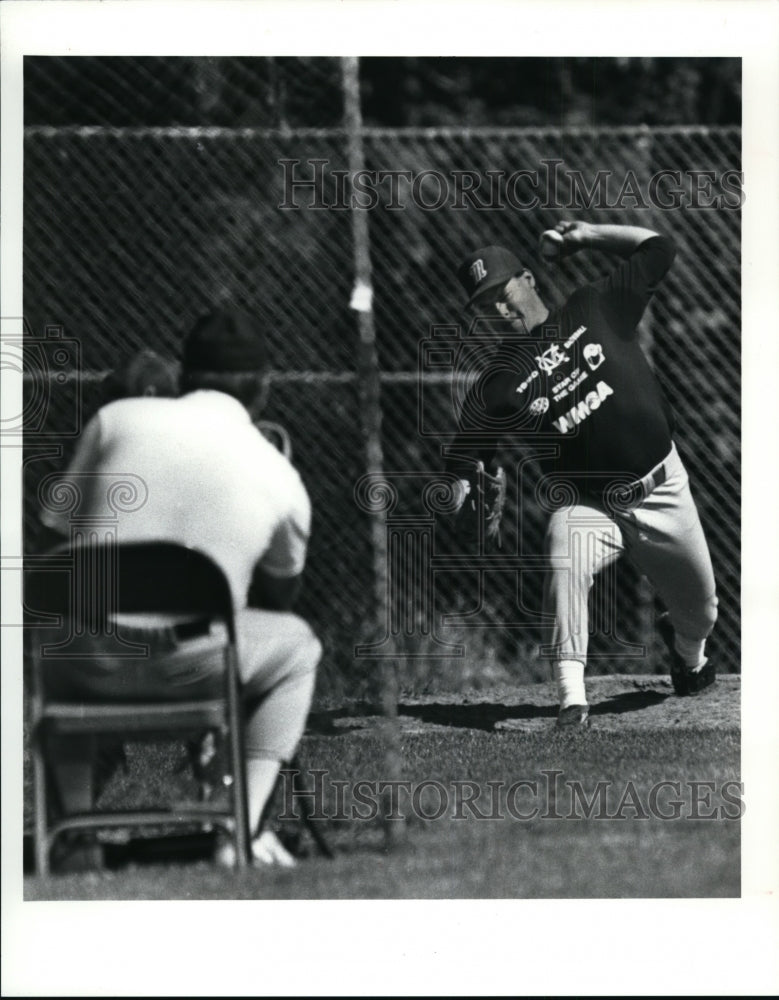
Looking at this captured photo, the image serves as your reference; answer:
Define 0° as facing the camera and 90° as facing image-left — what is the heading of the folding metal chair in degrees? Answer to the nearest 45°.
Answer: approximately 180°
